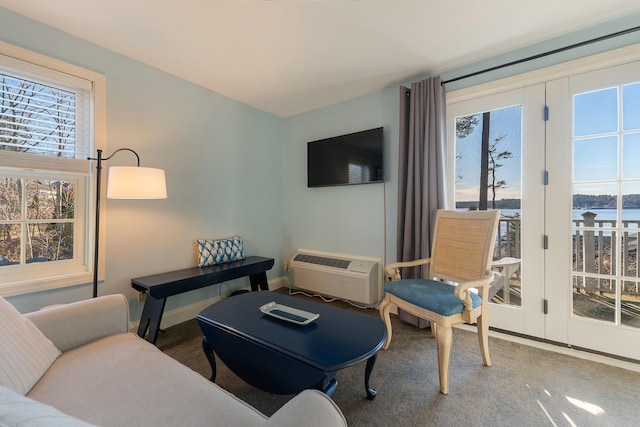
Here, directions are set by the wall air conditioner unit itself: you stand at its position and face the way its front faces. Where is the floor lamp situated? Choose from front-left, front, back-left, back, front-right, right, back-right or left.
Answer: front

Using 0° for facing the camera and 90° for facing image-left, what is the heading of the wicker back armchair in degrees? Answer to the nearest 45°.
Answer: approximately 45°

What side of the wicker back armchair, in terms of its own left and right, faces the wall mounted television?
right

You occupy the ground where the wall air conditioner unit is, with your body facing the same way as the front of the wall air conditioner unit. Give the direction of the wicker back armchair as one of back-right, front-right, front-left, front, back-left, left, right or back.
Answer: left

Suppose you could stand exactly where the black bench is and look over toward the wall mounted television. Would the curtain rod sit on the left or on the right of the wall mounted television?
right

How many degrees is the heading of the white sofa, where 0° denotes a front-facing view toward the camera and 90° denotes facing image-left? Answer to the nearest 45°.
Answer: approximately 225°

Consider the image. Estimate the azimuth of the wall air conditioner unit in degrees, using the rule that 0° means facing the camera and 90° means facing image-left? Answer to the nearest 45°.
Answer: approximately 45°

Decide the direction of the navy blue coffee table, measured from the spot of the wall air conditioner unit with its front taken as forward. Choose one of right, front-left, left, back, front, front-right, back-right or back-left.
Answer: front-left

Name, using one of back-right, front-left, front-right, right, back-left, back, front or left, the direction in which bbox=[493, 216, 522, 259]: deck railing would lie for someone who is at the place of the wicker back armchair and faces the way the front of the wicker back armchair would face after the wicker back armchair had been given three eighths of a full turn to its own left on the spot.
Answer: front-left

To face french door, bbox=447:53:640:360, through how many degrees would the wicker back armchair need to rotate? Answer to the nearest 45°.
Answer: approximately 180°
